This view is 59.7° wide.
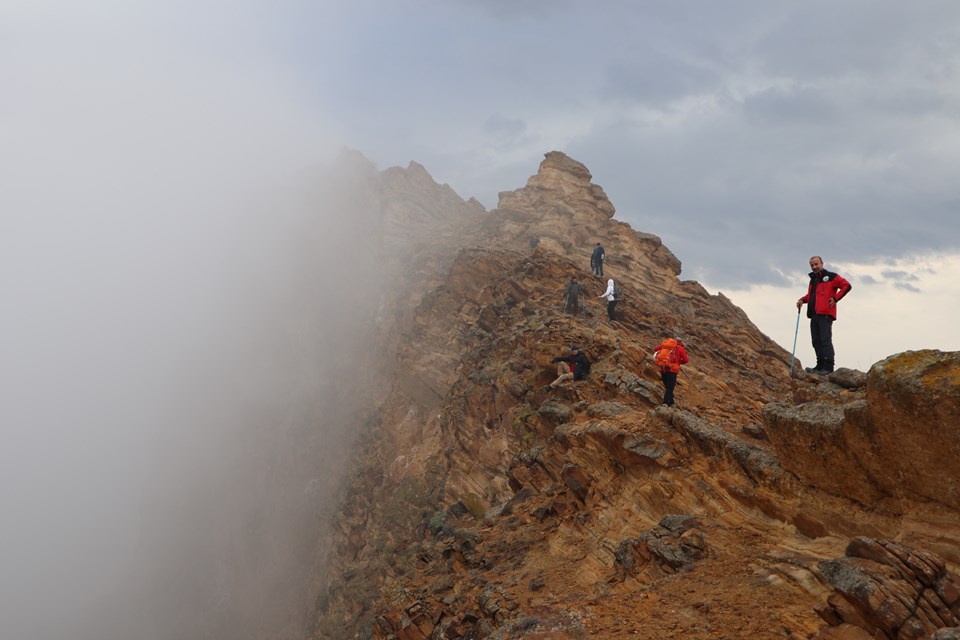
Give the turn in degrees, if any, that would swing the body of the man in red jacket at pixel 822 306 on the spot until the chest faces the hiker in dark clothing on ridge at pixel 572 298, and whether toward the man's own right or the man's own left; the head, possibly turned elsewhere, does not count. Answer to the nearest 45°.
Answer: approximately 90° to the man's own right

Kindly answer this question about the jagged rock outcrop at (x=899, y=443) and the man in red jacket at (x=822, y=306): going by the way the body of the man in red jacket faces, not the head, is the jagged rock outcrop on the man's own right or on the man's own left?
on the man's own left

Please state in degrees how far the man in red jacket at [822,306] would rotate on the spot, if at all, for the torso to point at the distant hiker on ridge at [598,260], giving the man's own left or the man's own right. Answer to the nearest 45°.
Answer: approximately 90° to the man's own right

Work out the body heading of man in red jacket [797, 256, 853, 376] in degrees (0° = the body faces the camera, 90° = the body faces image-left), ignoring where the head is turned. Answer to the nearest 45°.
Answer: approximately 45°

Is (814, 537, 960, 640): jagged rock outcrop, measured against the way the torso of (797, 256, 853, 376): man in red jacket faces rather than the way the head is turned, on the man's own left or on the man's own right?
on the man's own left

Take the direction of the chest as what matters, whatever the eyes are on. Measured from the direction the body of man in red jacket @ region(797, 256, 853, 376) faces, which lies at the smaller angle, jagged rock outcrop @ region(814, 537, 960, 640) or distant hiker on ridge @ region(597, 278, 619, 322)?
the jagged rock outcrop

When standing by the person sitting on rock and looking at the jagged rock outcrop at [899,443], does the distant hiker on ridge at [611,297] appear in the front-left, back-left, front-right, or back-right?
back-left

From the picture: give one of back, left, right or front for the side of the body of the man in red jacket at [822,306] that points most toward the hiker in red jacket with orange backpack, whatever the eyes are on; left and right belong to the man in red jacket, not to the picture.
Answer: right
